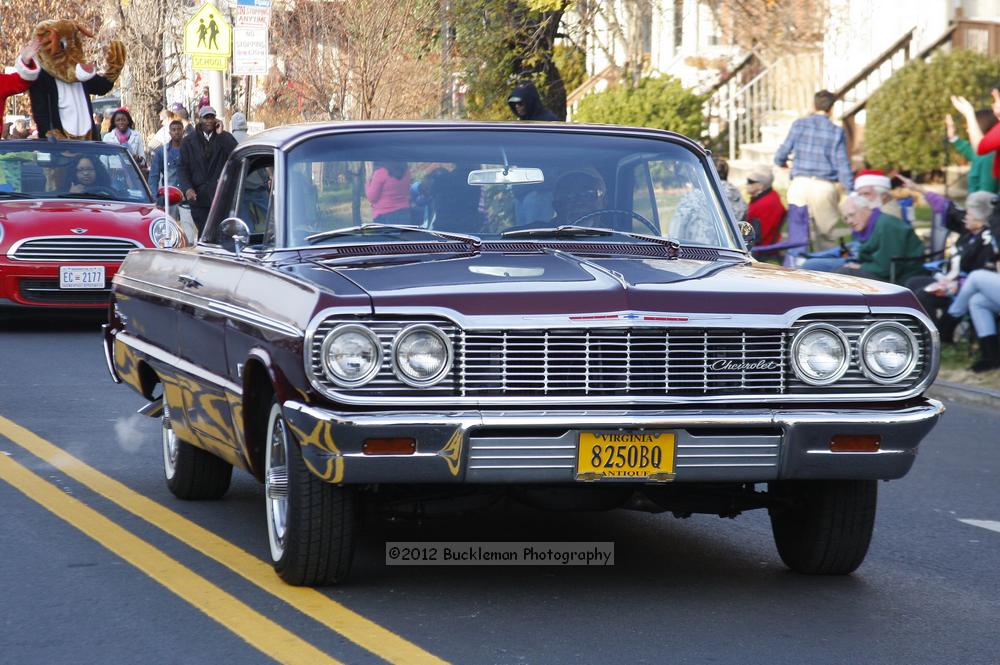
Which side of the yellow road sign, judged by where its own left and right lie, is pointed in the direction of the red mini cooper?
front

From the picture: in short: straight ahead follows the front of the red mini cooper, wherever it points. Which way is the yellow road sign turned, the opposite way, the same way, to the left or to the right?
the same way

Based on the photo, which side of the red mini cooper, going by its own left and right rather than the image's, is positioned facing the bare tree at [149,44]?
back

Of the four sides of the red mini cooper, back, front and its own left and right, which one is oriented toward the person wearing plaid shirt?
left

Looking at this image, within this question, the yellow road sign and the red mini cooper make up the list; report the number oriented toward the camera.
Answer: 2

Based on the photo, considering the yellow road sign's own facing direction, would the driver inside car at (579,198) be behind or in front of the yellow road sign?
in front

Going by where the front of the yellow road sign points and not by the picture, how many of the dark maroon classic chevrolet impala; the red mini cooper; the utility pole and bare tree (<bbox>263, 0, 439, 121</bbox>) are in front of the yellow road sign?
2

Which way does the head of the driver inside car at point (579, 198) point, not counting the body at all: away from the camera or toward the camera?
toward the camera

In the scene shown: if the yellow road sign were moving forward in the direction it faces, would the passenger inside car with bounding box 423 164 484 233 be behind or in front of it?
in front

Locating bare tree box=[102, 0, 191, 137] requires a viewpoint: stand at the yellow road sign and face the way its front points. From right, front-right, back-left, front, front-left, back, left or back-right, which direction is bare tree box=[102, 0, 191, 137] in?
back

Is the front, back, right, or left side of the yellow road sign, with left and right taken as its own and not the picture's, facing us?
front

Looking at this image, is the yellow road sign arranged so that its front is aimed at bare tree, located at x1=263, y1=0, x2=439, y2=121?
no

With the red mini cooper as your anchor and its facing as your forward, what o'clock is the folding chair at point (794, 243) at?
The folding chair is roughly at 9 o'clock from the red mini cooper.

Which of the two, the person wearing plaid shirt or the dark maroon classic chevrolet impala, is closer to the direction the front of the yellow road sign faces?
the dark maroon classic chevrolet impala

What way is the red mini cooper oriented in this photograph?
toward the camera

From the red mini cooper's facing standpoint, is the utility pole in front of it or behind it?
behind

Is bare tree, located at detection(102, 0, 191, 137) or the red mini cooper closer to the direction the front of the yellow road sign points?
the red mini cooper
